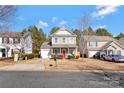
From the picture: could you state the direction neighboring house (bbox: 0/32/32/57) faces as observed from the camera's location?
facing the viewer

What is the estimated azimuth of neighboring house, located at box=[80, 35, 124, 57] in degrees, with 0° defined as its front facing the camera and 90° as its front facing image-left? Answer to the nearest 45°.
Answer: approximately 0°

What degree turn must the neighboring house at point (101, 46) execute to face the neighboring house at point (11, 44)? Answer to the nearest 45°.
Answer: approximately 90° to its right

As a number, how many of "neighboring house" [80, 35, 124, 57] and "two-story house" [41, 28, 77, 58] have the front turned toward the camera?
2

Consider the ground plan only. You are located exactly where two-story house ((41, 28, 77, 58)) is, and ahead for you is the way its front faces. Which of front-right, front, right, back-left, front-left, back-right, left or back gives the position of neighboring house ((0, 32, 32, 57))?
right

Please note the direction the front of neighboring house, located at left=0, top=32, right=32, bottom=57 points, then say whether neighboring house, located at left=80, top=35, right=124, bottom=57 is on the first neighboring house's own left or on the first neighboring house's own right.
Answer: on the first neighboring house's own left

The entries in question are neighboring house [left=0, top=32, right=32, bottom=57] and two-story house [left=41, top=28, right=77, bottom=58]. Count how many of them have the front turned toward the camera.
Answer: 2
